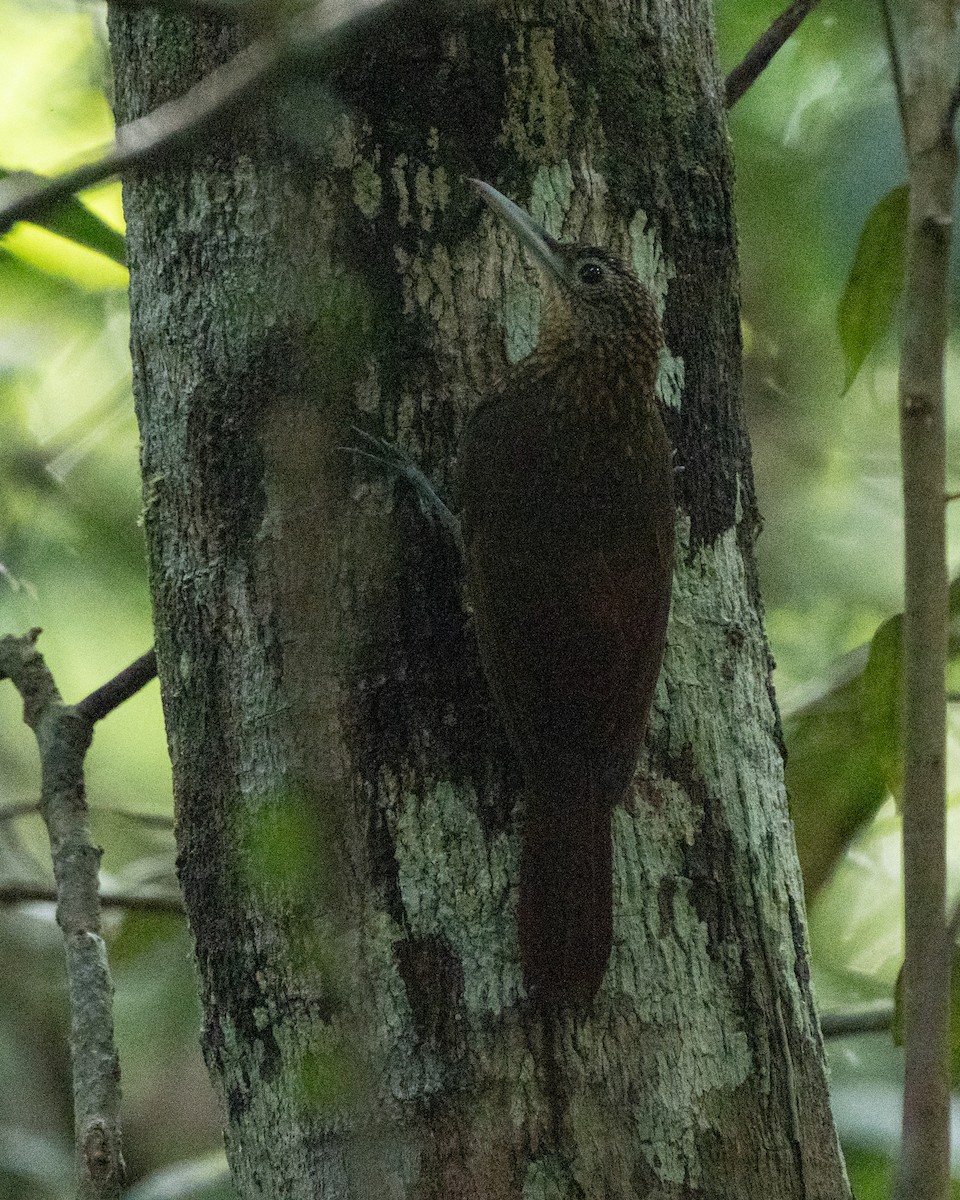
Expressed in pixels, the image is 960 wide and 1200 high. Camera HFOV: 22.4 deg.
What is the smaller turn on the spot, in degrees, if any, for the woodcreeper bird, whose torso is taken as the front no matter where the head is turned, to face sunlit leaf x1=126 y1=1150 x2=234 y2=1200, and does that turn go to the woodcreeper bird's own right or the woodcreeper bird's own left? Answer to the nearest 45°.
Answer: approximately 45° to the woodcreeper bird's own left

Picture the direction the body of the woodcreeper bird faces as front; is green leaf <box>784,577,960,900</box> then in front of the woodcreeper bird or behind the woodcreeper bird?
in front

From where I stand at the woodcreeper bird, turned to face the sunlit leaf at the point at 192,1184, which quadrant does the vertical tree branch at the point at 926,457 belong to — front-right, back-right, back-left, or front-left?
back-right

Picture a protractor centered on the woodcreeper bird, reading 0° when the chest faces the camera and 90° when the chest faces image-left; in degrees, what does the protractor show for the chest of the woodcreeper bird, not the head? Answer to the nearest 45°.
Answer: approximately 180°

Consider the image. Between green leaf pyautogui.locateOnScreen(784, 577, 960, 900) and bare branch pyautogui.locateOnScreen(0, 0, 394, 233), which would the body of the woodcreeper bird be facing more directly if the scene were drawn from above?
the green leaf

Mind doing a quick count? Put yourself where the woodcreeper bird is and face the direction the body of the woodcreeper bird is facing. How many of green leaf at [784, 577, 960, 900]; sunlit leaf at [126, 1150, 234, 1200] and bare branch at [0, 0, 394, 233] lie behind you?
1
